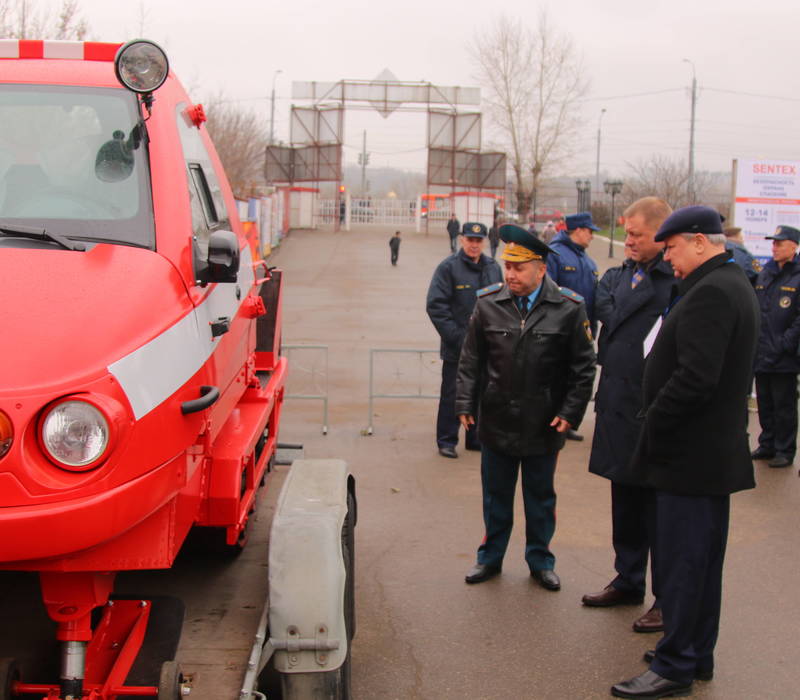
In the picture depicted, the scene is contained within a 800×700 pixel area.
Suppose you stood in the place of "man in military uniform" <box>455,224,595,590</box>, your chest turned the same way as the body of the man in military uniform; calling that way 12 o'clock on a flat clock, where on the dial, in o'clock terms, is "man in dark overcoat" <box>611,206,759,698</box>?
The man in dark overcoat is roughly at 11 o'clock from the man in military uniform.

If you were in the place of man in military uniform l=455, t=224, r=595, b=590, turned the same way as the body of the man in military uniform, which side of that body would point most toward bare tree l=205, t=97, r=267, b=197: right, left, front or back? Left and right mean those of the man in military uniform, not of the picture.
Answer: back

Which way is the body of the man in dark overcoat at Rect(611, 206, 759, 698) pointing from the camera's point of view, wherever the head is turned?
to the viewer's left

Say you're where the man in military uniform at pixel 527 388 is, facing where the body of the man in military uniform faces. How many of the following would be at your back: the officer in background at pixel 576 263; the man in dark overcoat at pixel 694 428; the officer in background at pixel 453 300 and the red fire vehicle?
2

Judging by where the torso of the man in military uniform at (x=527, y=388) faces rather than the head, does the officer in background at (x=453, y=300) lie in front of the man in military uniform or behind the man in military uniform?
behind

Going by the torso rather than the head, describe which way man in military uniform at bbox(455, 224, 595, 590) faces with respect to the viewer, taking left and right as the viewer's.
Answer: facing the viewer

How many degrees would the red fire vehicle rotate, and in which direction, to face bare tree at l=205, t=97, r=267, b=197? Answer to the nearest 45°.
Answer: approximately 180°

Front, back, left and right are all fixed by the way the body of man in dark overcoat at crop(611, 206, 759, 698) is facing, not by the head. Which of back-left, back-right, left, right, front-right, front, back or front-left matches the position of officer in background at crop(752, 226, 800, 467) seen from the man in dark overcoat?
right

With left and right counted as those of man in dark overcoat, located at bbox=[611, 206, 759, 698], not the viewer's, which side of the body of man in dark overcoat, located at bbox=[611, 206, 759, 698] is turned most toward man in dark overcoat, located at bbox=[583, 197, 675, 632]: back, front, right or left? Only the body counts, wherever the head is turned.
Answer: right

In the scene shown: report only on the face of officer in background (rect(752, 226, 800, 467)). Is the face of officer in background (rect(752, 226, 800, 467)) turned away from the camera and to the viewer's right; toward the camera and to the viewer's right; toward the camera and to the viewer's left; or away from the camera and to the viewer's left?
toward the camera and to the viewer's left
